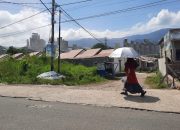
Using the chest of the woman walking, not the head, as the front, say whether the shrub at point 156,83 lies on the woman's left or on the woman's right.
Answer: on the woman's right

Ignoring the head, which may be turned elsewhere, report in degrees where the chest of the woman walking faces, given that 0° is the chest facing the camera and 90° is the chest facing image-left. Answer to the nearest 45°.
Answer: approximately 90°
